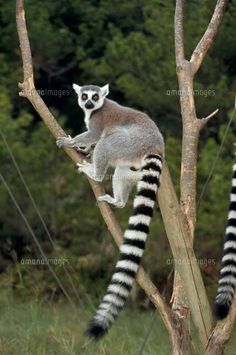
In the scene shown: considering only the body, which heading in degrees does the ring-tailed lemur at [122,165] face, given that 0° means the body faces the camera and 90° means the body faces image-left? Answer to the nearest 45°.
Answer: approximately 90°

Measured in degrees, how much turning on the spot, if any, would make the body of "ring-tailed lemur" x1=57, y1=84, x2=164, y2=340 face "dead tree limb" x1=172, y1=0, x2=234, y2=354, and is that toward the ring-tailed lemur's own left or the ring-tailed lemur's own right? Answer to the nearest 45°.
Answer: approximately 135° to the ring-tailed lemur's own right

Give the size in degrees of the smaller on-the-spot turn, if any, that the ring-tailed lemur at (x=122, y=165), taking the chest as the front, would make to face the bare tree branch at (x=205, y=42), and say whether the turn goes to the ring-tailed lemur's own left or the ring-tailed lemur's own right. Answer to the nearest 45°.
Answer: approximately 135° to the ring-tailed lemur's own right
